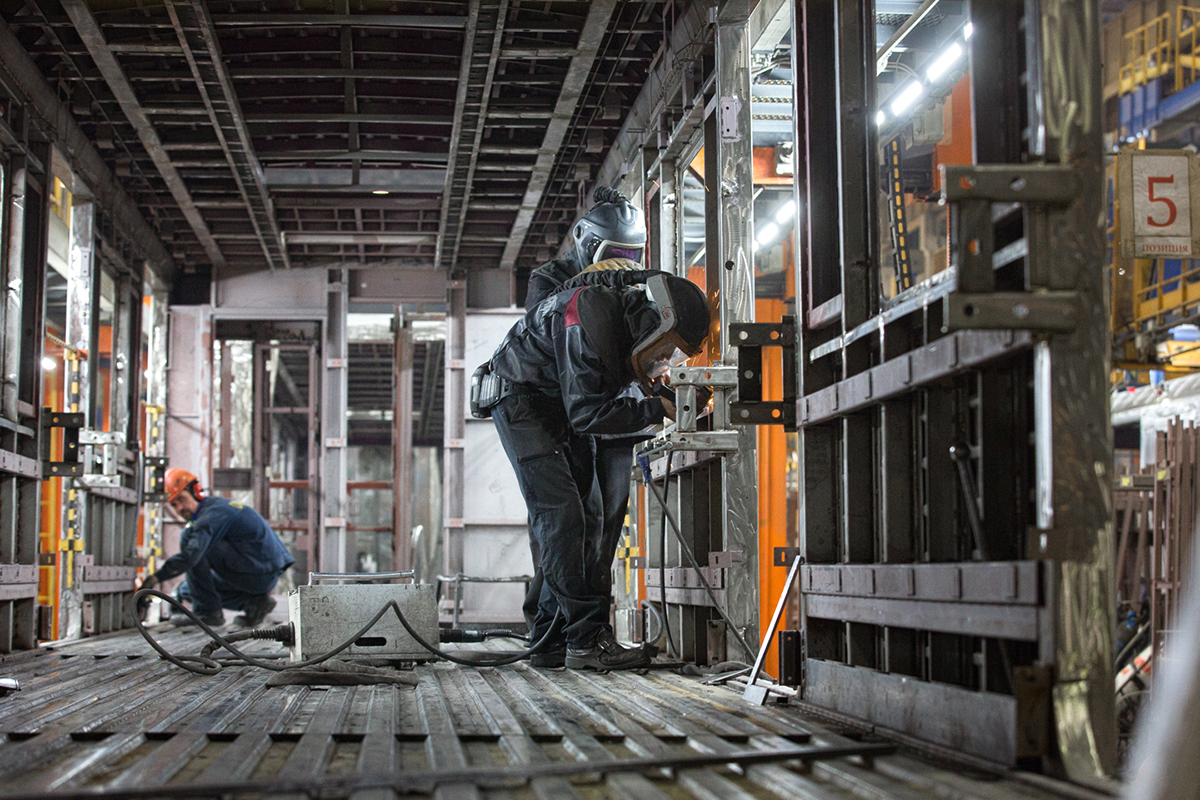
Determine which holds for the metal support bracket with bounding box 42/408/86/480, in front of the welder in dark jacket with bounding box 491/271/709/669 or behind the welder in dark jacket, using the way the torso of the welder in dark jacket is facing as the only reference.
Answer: behind

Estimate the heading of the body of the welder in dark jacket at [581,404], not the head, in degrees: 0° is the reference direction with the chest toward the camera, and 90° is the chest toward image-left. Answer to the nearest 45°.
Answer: approximately 270°

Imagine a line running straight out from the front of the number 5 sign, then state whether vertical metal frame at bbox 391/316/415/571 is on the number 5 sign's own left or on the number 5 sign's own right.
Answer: on the number 5 sign's own right

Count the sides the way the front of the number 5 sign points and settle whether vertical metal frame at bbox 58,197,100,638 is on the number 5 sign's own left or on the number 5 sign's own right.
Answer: on the number 5 sign's own right

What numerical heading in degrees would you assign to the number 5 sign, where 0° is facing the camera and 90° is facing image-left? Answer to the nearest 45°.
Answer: approximately 0°

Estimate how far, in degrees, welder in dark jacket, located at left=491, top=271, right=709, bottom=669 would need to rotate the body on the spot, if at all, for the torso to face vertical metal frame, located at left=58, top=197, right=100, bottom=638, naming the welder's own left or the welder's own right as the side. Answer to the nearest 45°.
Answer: approximately 135° to the welder's own left

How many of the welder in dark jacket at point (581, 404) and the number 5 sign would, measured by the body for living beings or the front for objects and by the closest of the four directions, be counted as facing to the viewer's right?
1

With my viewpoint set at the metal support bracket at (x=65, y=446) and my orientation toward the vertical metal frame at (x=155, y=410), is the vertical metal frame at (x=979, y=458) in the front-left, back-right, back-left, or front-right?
back-right

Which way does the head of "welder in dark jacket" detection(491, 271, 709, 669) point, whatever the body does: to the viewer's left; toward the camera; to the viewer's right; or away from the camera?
to the viewer's right

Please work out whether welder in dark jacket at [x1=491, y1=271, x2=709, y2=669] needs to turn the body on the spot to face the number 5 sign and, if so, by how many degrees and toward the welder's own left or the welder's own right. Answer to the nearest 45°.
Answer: approximately 45° to the welder's own left
